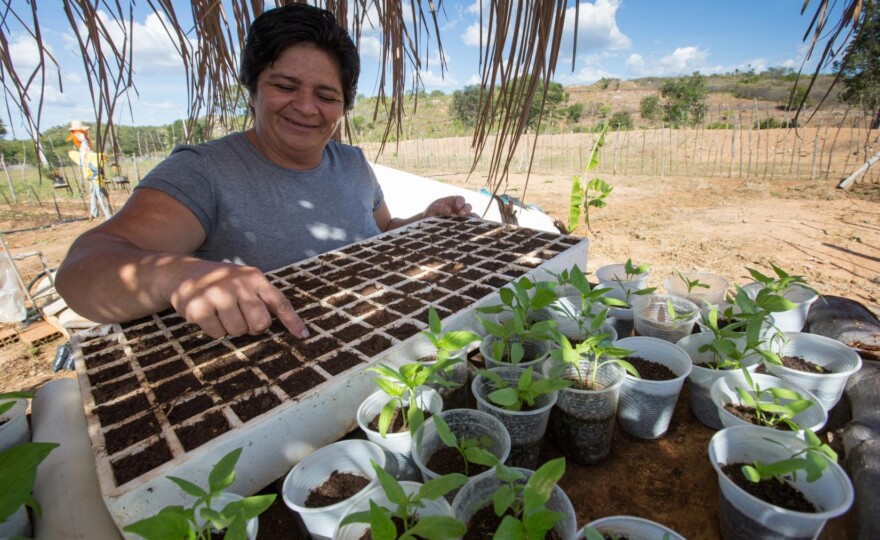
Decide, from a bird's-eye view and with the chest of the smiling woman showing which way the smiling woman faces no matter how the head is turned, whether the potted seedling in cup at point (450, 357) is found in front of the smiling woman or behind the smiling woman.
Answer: in front

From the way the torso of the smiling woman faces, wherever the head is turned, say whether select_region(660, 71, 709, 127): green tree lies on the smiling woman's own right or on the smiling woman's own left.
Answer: on the smiling woman's own left

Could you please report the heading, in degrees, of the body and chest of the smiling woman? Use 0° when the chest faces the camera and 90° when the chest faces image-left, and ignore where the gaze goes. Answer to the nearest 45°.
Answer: approximately 315°

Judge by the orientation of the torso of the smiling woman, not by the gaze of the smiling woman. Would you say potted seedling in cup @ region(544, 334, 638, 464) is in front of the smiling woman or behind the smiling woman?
in front

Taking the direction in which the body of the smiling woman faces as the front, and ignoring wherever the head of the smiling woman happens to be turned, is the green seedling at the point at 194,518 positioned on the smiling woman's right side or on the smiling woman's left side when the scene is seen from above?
on the smiling woman's right side

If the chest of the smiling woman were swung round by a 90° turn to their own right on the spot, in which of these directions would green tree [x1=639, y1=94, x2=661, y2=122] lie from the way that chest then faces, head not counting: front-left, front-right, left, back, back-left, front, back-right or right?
back

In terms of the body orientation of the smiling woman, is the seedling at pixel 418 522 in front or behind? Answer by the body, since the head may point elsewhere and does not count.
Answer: in front

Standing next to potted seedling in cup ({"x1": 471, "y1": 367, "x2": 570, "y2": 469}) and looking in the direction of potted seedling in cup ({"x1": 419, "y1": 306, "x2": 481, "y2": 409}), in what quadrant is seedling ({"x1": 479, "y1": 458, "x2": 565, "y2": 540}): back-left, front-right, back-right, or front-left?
back-left

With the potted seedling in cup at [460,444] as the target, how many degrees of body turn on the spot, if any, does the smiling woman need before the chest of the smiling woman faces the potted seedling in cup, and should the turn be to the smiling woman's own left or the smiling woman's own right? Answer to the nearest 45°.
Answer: approximately 45° to the smiling woman's own right
